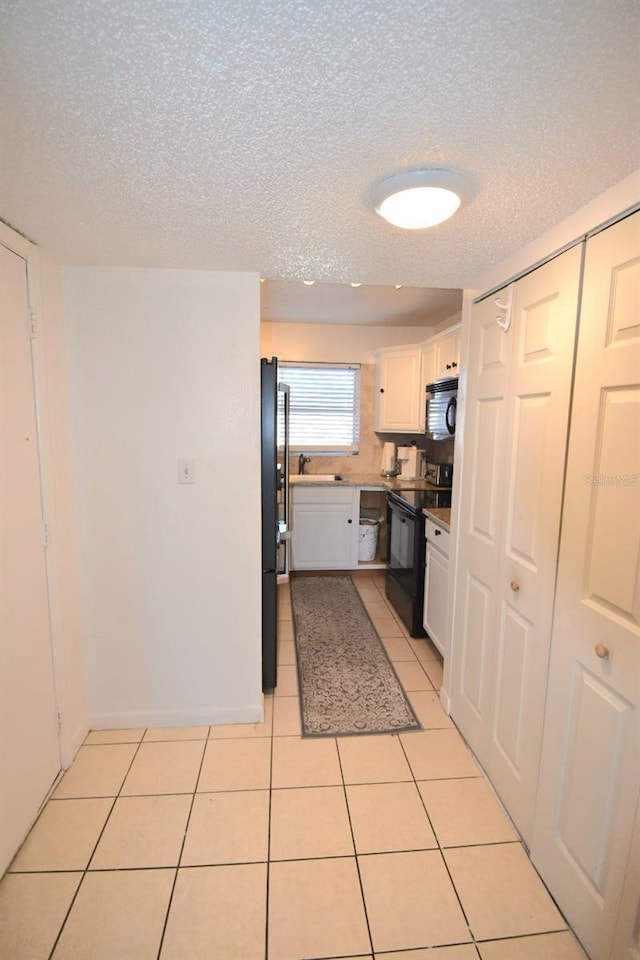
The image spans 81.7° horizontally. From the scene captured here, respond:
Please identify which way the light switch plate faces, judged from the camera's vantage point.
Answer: facing the viewer

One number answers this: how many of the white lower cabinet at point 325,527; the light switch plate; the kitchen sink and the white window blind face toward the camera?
4

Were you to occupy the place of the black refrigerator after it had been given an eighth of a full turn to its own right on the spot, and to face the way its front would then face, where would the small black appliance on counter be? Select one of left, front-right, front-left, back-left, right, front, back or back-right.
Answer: left

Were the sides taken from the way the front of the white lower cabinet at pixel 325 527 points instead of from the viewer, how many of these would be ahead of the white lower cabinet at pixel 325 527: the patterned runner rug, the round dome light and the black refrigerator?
3

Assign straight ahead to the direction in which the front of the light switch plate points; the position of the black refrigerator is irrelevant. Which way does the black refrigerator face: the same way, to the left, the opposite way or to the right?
to the left

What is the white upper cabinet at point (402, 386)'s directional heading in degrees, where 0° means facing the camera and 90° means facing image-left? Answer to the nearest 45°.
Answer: approximately 45°

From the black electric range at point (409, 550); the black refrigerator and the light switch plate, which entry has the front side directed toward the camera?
the light switch plate

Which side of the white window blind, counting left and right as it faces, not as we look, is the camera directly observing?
front

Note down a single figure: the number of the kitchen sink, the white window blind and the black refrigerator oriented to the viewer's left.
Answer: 0

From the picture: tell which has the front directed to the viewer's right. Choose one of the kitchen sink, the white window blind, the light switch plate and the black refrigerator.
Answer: the black refrigerator

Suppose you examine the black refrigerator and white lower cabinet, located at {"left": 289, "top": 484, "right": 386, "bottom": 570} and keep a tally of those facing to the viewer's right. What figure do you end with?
1

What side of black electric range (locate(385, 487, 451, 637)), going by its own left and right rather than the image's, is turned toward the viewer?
left

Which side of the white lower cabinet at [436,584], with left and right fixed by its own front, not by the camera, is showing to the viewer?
left

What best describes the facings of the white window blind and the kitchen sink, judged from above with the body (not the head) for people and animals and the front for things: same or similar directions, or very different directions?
same or similar directions

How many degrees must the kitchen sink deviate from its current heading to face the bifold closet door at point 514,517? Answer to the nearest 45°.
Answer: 0° — it already faces it

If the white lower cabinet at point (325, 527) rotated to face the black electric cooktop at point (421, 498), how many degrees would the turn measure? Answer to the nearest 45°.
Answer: approximately 45° to its left

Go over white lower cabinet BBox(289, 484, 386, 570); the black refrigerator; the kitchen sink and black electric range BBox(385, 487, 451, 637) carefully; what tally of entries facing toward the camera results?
2
